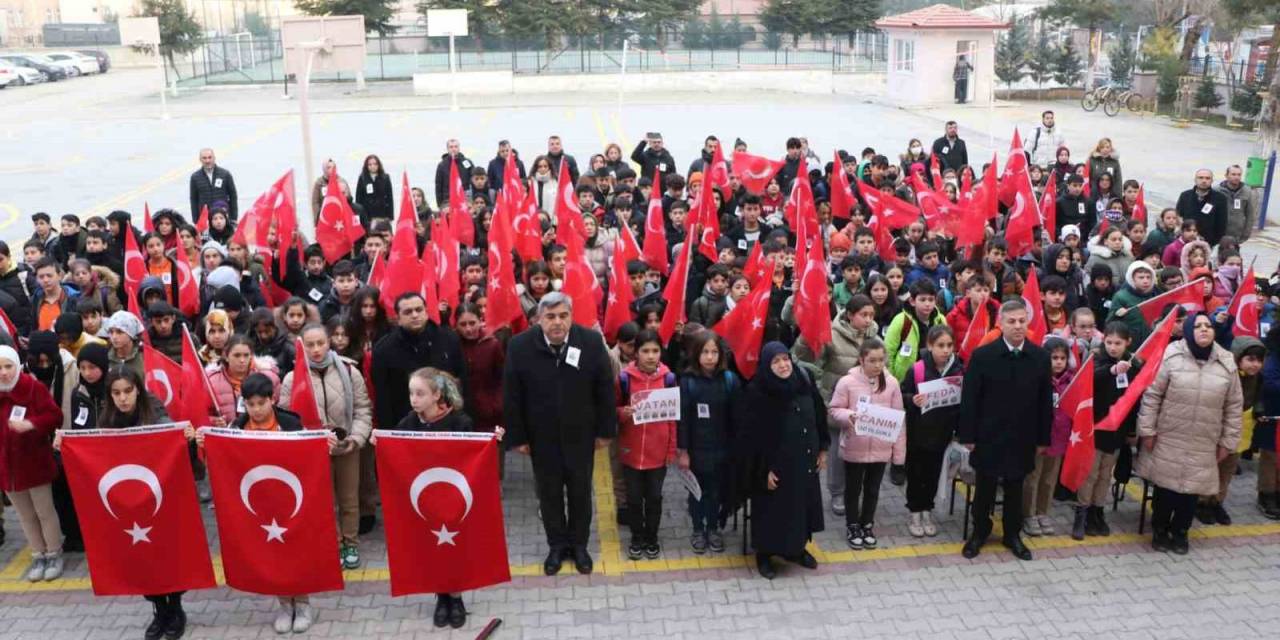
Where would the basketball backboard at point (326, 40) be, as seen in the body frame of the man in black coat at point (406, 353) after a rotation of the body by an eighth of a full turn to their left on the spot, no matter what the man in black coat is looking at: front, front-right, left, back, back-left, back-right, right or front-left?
back-left

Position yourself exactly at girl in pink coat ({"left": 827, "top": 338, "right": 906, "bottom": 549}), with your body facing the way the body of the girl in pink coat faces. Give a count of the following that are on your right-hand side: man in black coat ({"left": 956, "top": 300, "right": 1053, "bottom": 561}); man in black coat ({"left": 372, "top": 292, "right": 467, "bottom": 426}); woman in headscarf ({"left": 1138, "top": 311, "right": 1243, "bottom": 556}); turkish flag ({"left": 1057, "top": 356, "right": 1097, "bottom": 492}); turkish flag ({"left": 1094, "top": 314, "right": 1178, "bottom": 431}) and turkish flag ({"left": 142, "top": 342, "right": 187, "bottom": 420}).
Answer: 2

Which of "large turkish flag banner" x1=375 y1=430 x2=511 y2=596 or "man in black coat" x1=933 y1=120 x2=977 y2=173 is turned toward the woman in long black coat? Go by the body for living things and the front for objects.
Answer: the man in black coat

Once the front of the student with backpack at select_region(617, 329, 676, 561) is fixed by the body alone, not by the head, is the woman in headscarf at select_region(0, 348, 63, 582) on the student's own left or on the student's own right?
on the student's own right

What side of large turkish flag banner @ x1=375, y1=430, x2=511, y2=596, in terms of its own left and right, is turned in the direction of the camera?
front

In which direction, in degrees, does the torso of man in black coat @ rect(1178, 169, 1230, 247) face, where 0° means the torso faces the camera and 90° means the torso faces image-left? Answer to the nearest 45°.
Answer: approximately 0°

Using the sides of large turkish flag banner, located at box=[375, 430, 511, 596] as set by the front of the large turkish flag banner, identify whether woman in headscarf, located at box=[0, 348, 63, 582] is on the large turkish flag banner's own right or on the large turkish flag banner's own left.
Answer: on the large turkish flag banner's own right

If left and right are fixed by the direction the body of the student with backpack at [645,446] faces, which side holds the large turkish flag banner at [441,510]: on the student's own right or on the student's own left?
on the student's own right

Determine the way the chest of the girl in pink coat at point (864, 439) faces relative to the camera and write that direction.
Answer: toward the camera

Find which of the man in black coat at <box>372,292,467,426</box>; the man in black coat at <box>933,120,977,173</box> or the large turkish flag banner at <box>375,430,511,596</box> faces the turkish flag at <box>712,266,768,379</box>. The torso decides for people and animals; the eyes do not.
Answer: the man in black coat at <box>933,120,977,173</box>

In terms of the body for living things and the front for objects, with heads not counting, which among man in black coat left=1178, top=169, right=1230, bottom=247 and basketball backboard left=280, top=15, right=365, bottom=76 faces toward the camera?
the man in black coat

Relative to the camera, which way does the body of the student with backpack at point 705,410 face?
toward the camera

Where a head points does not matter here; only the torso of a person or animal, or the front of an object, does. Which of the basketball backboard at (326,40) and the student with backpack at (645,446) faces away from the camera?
the basketball backboard

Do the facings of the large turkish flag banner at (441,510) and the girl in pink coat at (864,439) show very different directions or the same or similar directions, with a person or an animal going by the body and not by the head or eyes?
same or similar directions
